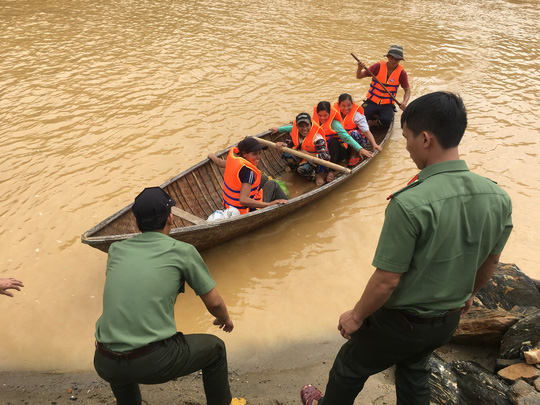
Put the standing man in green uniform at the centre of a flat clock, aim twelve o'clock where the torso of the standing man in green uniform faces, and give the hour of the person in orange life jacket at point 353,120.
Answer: The person in orange life jacket is roughly at 1 o'clock from the standing man in green uniform.

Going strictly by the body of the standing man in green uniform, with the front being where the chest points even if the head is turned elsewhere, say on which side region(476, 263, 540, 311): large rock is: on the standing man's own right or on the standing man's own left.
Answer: on the standing man's own right

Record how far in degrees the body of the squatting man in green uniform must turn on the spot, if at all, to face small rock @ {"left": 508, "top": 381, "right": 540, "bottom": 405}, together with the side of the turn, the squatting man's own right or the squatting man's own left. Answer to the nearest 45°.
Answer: approximately 45° to the squatting man's own right

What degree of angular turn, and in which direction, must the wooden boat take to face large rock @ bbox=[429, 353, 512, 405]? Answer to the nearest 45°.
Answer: approximately 90° to its left

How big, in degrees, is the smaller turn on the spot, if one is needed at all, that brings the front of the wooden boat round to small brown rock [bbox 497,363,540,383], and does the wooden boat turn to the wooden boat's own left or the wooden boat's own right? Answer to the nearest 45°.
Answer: approximately 90° to the wooden boat's own left
